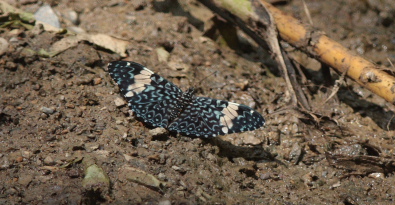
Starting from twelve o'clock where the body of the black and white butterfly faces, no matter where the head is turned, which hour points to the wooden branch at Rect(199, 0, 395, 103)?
The wooden branch is roughly at 12 o'clock from the black and white butterfly.

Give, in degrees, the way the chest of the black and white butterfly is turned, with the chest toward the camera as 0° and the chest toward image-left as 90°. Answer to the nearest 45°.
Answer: approximately 225°

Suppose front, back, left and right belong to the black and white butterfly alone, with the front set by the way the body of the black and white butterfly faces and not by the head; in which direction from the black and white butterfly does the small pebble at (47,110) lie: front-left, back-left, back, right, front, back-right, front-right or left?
back-left

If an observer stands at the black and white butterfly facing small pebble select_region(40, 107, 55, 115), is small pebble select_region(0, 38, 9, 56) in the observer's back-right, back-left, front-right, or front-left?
front-right

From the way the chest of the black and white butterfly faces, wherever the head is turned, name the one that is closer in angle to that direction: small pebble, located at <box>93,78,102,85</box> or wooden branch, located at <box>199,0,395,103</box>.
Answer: the wooden branch

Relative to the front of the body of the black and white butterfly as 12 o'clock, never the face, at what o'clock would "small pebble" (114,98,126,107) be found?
The small pebble is roughly at 8 o'clock from the black and white butterfly.

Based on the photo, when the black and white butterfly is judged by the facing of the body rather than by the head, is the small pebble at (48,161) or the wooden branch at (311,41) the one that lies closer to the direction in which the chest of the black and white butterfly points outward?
the wooden branch

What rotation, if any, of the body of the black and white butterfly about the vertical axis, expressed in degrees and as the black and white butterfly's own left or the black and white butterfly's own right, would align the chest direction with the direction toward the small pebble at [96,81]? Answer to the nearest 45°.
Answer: approximately 90° to the black and white butterfly's own left
